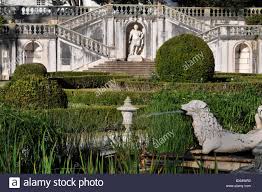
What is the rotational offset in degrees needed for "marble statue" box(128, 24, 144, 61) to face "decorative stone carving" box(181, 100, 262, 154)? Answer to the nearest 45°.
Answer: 0° — it already faces it

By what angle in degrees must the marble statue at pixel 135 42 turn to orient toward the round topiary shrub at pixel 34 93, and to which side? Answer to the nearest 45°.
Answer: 0° — it already faces it

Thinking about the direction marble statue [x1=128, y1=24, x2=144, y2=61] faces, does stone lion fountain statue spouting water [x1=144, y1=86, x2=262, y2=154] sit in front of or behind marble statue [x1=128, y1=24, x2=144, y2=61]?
in front

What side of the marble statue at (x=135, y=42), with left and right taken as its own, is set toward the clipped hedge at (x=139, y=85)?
front

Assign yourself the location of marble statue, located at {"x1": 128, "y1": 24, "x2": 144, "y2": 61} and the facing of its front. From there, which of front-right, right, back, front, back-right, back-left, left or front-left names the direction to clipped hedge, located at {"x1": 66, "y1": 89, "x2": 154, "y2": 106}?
front

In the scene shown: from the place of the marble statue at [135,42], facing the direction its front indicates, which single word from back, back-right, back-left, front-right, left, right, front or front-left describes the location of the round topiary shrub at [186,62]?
front

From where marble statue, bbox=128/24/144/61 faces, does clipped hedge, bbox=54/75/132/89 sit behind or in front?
in front

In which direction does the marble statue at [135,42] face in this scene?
toward the camera

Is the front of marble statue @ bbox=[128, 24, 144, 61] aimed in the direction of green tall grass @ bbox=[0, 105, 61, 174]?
yes
